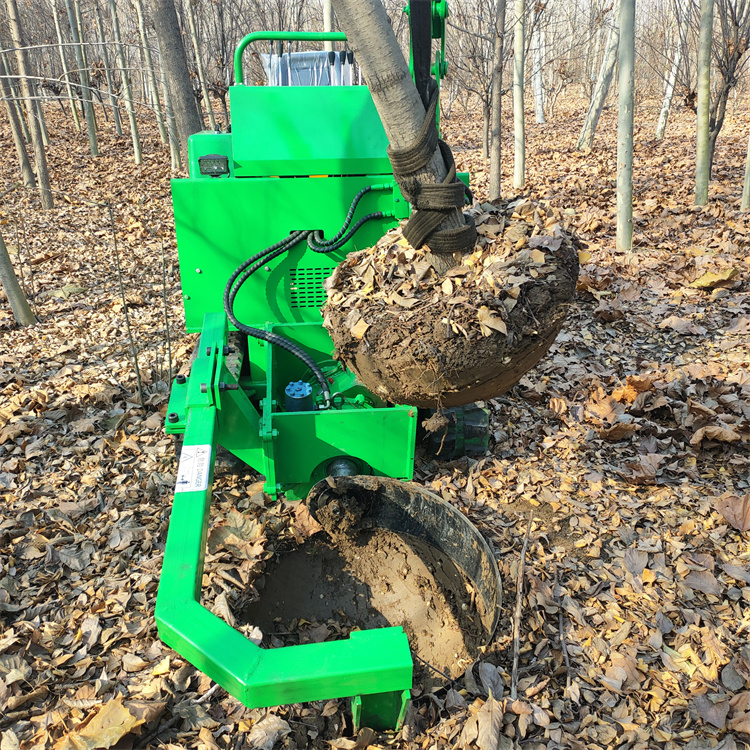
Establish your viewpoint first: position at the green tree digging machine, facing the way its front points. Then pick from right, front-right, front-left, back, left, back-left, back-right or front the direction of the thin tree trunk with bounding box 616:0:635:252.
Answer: back-left

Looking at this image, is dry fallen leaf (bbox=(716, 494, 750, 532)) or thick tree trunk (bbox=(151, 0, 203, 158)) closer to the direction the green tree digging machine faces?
the dry fallen leaf

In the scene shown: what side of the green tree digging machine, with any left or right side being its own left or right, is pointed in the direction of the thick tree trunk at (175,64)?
back

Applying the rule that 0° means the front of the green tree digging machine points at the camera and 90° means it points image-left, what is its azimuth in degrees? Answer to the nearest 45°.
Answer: approximately 0°

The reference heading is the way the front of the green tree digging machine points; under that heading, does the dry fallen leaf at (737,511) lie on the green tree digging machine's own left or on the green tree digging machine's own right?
on the green tree digging machine's own left
